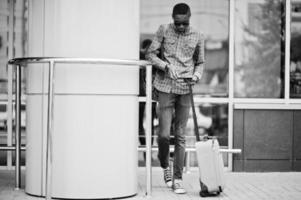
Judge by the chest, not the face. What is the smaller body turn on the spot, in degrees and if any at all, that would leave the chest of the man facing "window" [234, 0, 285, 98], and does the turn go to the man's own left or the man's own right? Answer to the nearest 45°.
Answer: approximately 135° to the man's own left

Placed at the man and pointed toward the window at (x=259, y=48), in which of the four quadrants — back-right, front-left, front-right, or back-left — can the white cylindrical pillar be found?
back-left

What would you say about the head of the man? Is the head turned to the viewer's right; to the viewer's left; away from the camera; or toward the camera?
toward the camera

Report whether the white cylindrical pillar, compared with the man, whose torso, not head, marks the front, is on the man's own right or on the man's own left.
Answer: on the man's own right

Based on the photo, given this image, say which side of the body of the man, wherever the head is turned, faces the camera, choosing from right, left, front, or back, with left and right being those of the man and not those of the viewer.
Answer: front
